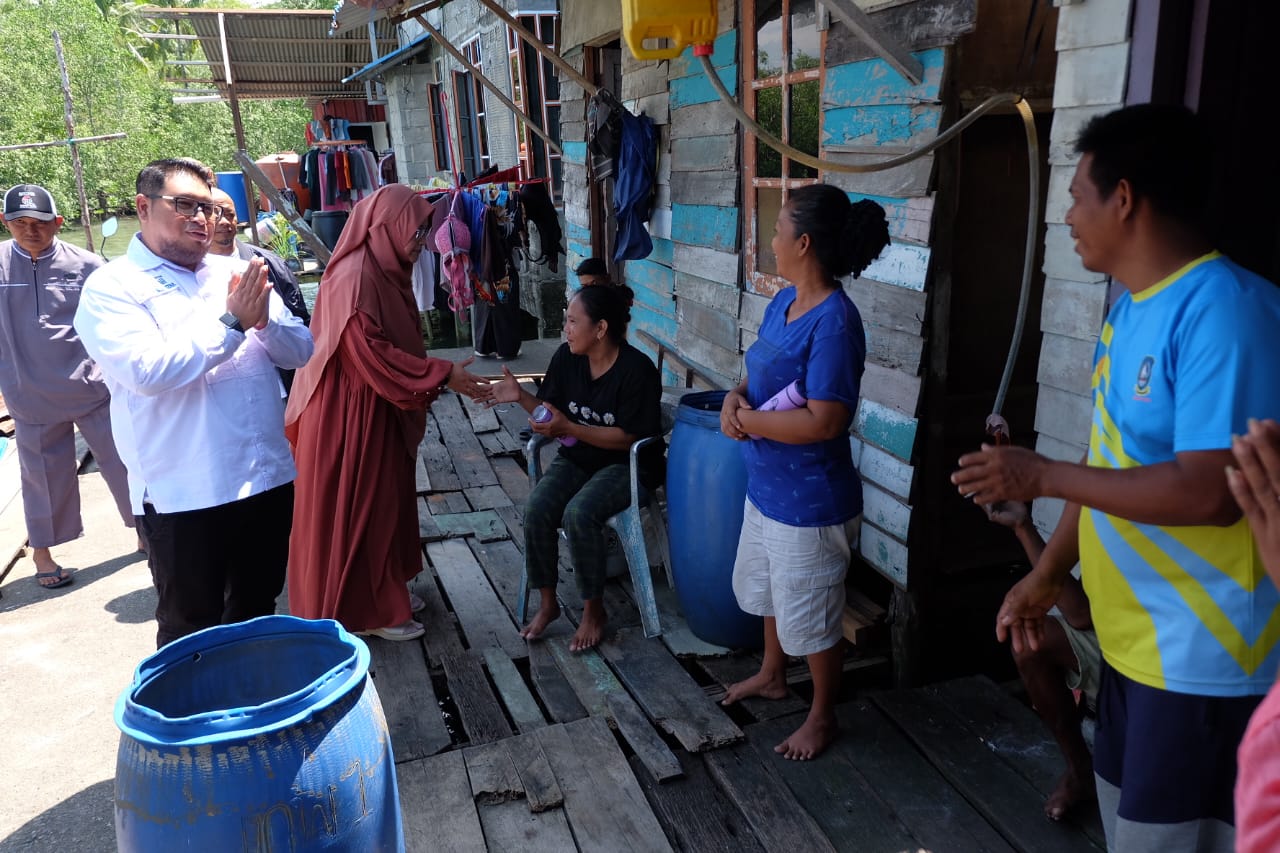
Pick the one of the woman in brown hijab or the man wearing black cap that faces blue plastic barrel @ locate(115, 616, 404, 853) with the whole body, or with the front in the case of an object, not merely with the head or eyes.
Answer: the man wearing black cap

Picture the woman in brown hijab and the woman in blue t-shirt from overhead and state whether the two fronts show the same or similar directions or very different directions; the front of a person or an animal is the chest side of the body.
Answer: very different directions

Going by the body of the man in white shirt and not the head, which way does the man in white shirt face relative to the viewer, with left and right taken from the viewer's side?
facing the viewer and to the right of the viewer

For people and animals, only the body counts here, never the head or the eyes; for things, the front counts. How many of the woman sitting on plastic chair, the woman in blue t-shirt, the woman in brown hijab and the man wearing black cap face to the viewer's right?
1

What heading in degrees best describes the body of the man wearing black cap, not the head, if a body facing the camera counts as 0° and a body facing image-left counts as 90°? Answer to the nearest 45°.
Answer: approximately 0°

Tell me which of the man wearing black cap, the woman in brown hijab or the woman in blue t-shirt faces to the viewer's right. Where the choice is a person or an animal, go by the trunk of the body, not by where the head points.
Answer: the woman in brown hijab

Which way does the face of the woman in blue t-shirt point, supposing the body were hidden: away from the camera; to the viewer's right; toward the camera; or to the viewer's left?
to the viewer's left

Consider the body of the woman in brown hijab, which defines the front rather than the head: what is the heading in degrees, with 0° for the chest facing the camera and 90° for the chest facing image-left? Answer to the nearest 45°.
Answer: approximately 270°

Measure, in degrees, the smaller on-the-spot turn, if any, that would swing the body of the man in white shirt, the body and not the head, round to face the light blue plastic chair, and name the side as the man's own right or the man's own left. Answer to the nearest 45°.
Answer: approximately 45° to the man's own left

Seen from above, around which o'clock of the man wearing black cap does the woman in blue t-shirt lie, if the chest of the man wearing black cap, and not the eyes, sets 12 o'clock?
The woman in blue t-shirt is roughly at 11 o'clock from the man wearing black cap.

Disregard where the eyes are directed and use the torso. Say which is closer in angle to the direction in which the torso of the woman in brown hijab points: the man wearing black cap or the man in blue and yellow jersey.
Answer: the man in blue and yellow jersey

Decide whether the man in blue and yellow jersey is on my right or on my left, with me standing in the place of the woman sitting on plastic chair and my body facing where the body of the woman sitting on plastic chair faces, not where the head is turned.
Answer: on my left

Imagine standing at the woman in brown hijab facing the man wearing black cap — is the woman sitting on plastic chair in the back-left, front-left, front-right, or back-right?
back-right

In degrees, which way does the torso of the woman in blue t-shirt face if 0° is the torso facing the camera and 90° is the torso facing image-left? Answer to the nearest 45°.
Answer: approximately 45°

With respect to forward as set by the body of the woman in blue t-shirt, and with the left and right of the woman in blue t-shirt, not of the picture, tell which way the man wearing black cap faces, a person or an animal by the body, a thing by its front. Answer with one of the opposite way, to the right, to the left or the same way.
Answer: to the left
